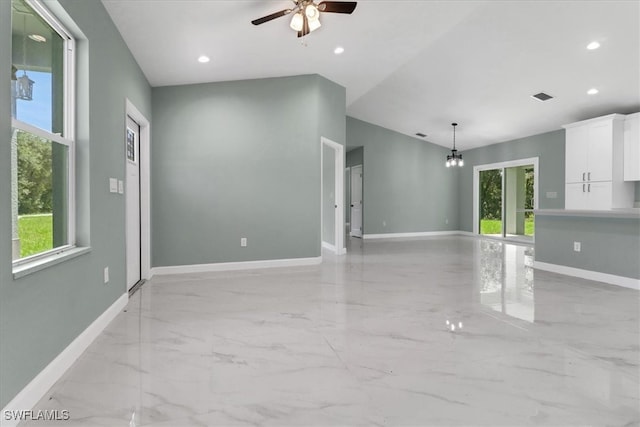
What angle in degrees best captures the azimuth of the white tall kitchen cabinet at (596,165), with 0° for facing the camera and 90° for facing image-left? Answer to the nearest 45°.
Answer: approximately 45°

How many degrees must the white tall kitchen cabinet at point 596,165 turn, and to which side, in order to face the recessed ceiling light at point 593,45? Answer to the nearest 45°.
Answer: approximately 45° to its left

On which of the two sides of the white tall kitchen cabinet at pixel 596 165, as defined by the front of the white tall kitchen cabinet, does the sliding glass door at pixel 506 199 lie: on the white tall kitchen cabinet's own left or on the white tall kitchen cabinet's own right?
on the white tall kitchen cabinet's own right

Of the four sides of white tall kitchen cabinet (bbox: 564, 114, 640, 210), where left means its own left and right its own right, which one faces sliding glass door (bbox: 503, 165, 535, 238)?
right

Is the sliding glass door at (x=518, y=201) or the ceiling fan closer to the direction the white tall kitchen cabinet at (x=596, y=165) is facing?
the ceiling fan
